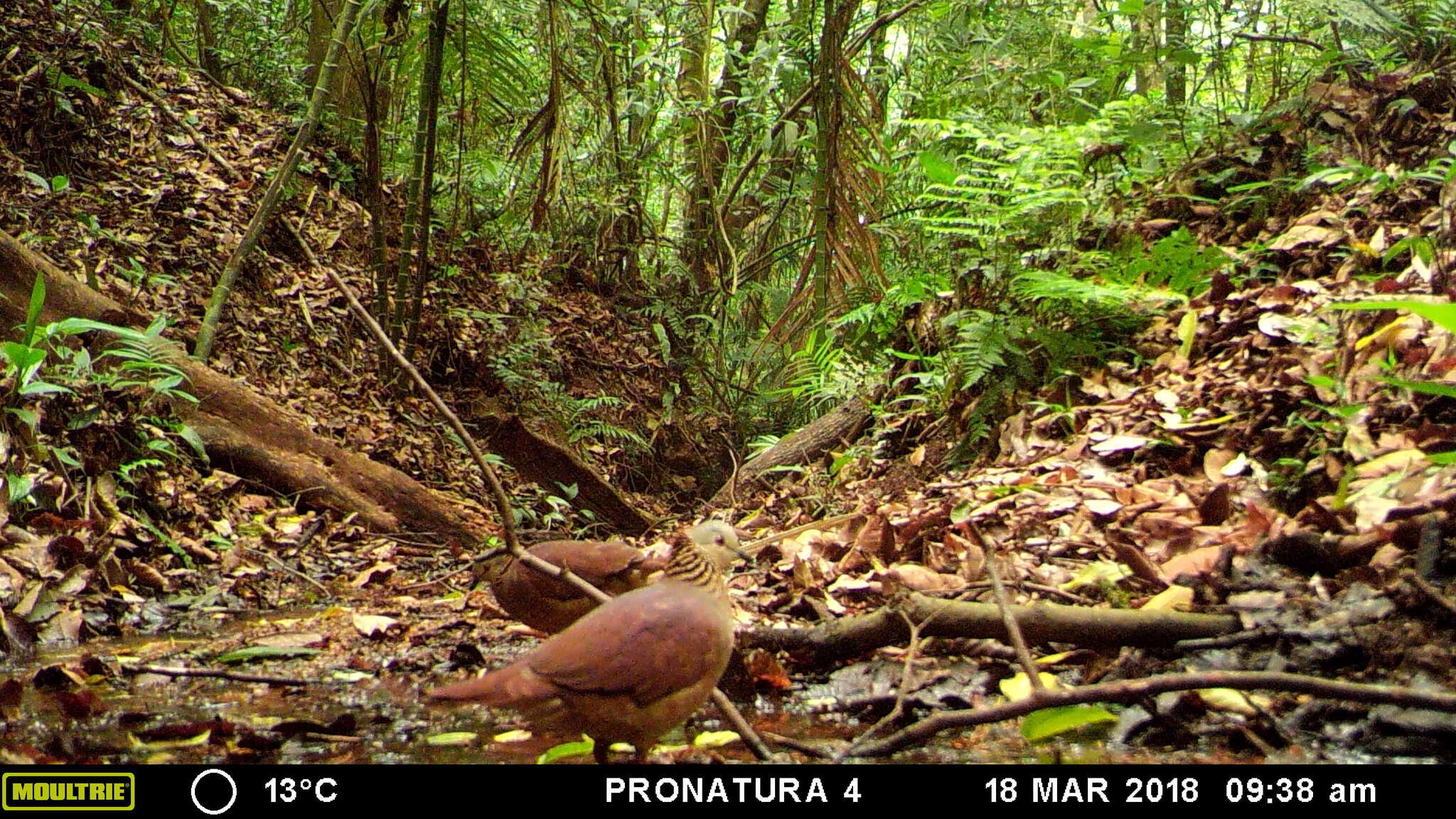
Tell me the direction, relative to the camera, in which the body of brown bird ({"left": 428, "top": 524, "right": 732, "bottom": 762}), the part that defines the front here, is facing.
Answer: to the viewer's right

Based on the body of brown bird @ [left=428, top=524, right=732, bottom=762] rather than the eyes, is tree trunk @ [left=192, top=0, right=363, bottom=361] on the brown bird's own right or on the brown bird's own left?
on the brown bird's own left

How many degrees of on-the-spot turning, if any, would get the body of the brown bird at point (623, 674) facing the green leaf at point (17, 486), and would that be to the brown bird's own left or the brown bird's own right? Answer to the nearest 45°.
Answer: approximately 135° to the brown bird's own left

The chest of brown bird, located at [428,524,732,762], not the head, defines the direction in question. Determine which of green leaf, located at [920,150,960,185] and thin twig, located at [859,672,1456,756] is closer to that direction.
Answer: the thin twig

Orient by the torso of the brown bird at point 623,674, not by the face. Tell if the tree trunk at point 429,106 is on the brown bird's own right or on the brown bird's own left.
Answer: on the brown bird's own left

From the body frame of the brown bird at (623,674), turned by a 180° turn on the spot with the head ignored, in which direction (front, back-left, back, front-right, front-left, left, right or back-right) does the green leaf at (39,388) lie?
front-right

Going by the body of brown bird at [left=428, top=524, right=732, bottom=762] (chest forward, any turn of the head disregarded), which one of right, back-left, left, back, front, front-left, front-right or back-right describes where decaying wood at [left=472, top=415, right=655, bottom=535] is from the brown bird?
left

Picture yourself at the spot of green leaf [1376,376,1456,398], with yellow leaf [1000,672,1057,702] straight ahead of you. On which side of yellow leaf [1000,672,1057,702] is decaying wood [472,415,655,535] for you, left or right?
right

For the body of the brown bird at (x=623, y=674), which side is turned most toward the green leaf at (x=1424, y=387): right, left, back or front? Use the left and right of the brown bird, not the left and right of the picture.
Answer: front

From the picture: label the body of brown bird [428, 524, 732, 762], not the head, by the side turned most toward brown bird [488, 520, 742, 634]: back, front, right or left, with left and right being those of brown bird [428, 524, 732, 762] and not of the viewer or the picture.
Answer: left

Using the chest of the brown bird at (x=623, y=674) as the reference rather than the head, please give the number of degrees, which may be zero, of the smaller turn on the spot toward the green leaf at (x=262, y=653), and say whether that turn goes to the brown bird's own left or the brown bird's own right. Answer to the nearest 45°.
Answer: approximately 135° to the brown bird's own left

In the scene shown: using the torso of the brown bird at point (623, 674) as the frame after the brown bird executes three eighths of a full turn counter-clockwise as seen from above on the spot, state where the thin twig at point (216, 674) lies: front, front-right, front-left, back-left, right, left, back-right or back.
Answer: front
